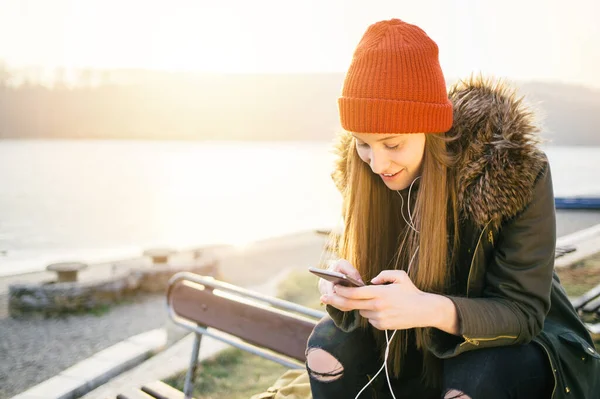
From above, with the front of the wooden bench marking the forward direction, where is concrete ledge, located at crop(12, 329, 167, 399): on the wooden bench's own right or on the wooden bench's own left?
on the wooden bench's own right

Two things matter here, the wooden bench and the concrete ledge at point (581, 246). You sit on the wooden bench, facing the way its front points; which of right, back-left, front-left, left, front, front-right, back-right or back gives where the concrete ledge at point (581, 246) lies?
back

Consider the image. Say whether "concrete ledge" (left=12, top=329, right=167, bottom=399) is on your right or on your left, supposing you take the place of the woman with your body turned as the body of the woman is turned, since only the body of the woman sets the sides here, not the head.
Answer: on your right

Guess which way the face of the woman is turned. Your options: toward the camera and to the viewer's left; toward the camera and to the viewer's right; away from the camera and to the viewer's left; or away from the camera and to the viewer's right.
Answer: toward the camera and to the viewer's left

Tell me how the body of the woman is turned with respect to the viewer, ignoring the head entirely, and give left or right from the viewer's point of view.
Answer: facing the viewer and to the left of the viewer

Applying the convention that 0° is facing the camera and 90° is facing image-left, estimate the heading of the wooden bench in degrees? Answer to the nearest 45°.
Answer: approximately 45°

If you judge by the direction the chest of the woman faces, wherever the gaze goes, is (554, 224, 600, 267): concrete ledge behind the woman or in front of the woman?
behind
